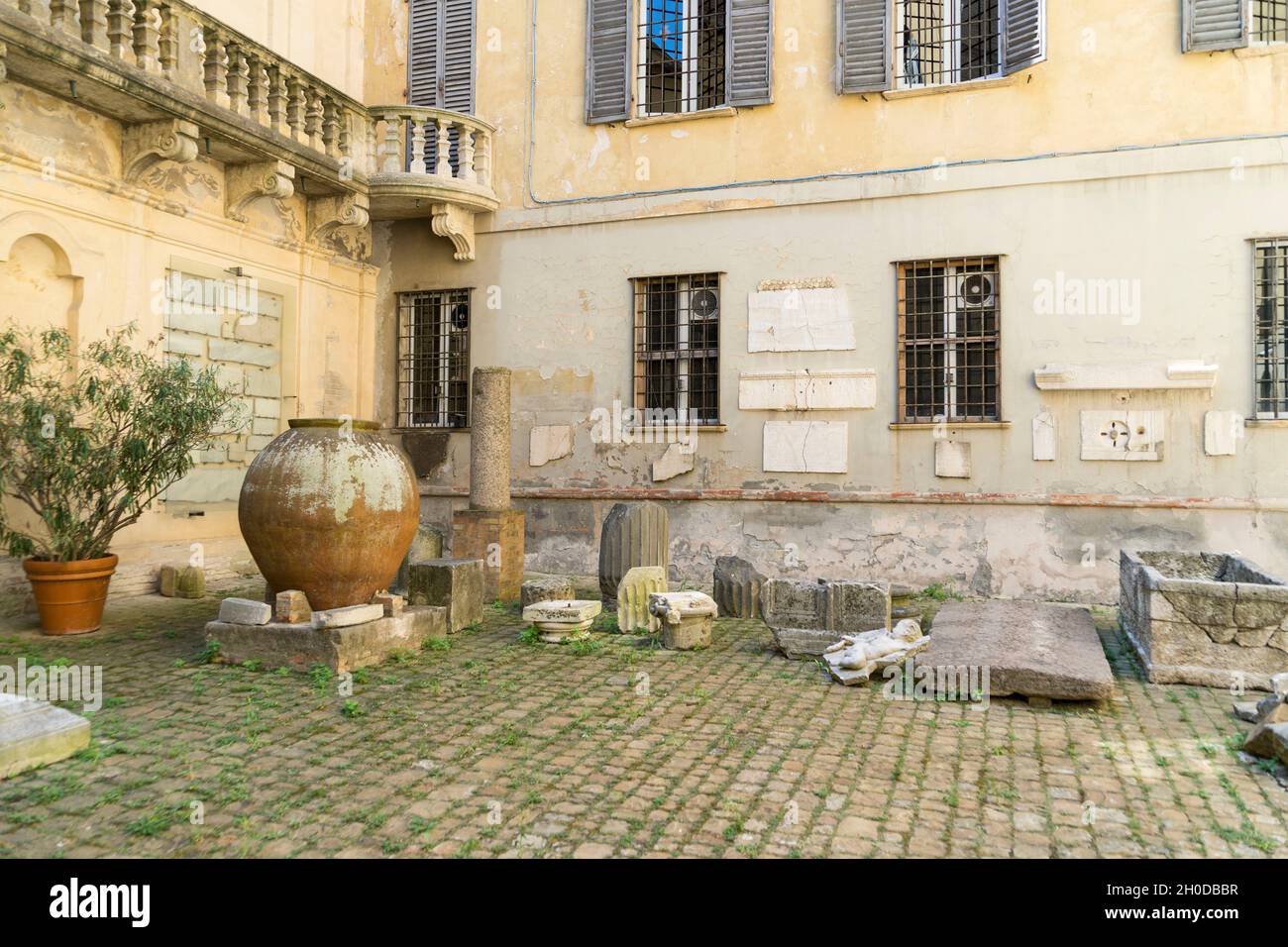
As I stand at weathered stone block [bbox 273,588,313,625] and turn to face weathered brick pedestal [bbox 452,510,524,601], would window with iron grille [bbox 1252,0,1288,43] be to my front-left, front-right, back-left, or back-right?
front-right

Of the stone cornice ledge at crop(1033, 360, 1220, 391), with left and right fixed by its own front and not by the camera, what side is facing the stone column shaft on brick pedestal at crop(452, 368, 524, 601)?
right

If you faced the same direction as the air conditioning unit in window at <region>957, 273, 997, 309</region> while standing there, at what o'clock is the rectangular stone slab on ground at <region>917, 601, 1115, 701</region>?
The rectangular stone slab on ground is roughly at 12 o'clock from the air conditioning unit in window.

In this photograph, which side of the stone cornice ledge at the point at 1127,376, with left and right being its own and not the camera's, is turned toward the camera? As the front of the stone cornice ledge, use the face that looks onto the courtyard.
front

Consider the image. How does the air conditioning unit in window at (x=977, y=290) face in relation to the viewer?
toward the camera

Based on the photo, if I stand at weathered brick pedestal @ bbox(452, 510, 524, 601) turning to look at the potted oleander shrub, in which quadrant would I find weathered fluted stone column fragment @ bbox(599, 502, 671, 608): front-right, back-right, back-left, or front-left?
back-left

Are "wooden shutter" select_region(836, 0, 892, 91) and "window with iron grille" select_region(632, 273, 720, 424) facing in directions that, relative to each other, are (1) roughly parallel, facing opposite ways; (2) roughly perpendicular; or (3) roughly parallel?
roughly parallel

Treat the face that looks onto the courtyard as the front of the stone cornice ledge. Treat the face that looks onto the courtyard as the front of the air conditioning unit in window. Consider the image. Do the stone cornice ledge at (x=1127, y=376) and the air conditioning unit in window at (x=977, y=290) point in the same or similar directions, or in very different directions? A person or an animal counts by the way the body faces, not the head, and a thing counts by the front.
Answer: same or similar directions

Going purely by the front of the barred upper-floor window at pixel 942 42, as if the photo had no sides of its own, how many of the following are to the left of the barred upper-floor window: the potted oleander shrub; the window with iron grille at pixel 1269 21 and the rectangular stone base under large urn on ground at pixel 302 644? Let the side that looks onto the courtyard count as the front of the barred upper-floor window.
1

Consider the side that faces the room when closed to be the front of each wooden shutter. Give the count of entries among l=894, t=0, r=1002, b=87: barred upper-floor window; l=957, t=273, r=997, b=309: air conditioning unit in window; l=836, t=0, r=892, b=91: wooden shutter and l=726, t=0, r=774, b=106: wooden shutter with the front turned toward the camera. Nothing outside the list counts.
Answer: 4
